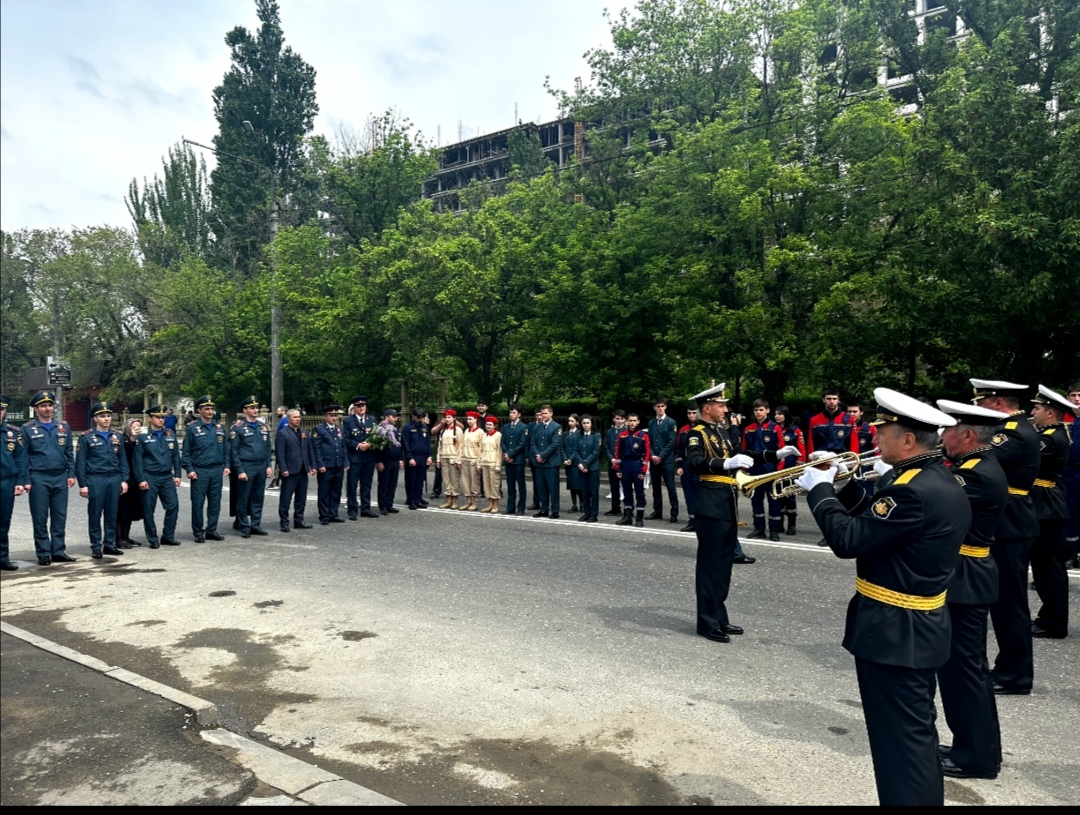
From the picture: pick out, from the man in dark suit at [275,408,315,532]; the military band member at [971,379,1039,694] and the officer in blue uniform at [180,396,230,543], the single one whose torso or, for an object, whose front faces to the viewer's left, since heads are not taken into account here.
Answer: the military band member

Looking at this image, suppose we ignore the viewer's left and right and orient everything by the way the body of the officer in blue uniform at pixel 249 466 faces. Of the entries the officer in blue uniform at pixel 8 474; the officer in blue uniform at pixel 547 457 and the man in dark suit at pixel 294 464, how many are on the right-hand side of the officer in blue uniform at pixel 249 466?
1

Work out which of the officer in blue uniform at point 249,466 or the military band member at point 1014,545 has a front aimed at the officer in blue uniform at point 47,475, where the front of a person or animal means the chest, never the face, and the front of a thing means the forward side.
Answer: the military band member

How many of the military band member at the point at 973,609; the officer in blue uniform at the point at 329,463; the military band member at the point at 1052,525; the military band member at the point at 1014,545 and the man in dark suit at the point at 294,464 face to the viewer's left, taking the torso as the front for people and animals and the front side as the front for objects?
3

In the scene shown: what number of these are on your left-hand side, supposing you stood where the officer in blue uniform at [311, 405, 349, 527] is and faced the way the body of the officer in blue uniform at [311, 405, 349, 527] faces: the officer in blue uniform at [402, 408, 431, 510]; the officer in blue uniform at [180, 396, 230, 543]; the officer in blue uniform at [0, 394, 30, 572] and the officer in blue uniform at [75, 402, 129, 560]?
1

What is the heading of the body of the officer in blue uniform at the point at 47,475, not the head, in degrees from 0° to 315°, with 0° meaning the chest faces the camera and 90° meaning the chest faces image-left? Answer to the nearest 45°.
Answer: approximately 315°

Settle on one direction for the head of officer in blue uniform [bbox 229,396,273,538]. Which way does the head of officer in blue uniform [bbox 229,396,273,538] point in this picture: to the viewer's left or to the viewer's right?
to the viewer's right

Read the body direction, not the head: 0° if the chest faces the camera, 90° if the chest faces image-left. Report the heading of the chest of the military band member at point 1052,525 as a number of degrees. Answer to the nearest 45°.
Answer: approximately 90°

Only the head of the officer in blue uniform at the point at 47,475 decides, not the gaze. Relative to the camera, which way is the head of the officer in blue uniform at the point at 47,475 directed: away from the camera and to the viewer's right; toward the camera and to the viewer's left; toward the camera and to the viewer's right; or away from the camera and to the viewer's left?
toward the camera and to the viewer's right

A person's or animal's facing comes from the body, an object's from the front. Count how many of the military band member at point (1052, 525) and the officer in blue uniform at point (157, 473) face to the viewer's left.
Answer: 1

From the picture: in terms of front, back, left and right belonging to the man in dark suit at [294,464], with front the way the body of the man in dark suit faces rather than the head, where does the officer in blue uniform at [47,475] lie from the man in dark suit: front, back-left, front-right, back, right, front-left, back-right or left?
right

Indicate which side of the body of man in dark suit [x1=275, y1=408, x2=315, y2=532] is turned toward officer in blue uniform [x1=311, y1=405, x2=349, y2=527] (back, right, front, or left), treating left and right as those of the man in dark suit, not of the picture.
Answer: left

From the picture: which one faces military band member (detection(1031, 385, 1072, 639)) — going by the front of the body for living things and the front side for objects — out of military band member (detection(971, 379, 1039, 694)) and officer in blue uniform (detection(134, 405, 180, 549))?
the officer in blue uniform

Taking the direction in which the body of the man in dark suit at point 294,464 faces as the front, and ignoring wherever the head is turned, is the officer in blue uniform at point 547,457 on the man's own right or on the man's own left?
on the man's own left

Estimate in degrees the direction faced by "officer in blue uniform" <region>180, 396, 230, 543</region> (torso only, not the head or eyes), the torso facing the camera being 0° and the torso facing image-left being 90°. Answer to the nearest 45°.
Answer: approximately 315°
